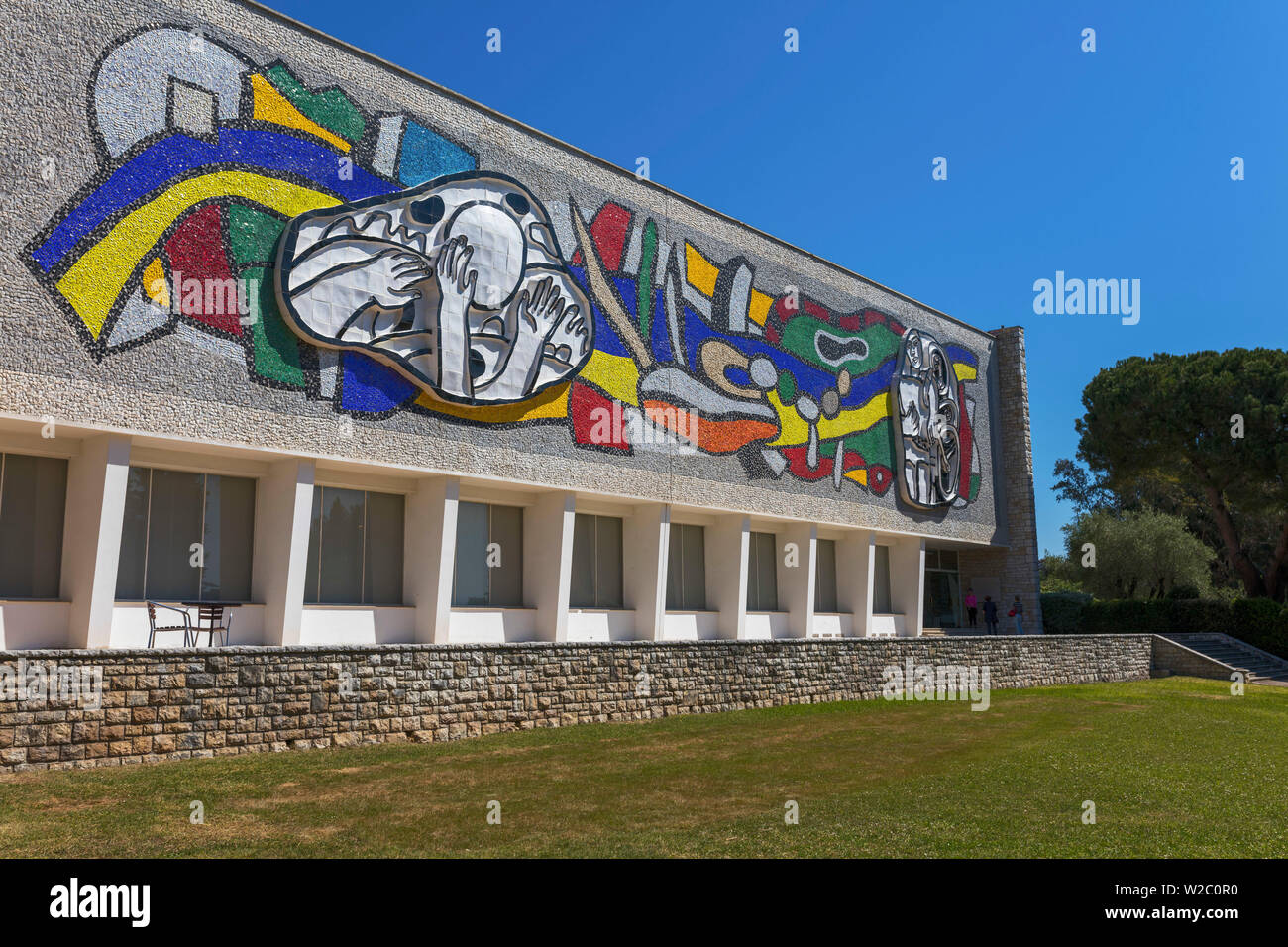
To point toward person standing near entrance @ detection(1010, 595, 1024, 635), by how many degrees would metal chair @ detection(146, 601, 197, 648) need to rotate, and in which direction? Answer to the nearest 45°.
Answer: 0° — it already faces them

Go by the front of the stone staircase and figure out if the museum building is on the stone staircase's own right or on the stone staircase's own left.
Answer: on the stone staircase's own right

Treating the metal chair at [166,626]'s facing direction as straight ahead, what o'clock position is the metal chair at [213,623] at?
the metal chair at [213,623] is roughly at 12 o'clock from the metal chair at [166,626].

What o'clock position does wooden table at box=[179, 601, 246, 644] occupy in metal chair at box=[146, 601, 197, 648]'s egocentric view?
The wooden table is roughly at 12 o'clock from the metal chair.

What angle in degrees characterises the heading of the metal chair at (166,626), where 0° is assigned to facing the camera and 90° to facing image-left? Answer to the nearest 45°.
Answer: approximately 270°

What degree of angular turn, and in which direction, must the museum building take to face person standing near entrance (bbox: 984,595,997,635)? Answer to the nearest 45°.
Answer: approximately 90° to its left

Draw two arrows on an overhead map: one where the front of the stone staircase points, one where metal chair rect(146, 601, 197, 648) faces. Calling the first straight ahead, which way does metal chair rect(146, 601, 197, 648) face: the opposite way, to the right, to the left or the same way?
to the left

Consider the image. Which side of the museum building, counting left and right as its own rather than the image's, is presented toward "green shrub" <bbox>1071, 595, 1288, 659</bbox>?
left

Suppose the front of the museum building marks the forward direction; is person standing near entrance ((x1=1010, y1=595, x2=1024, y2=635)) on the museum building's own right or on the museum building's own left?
on the museum building's own left
